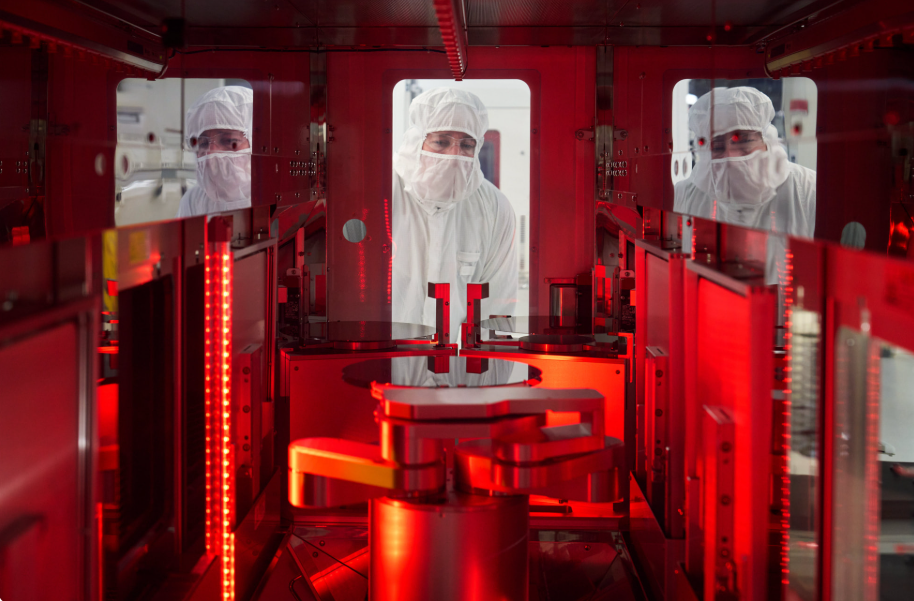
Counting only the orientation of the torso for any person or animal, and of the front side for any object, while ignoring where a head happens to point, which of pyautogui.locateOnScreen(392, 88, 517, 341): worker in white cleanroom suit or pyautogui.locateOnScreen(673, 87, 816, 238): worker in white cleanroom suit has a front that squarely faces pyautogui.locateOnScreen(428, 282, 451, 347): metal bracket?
pyautogui.locateOnScreen(392, 88, 517, 341): worker in white cleanroom suit

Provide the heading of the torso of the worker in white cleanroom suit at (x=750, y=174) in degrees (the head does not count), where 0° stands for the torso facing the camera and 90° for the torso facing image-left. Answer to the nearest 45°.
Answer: approximately 0°

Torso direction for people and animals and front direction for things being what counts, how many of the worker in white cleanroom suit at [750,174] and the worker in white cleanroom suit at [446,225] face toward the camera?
2

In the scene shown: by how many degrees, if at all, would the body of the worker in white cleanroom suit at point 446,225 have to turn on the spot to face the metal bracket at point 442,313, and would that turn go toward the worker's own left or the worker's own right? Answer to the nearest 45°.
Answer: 0° — they already face it
